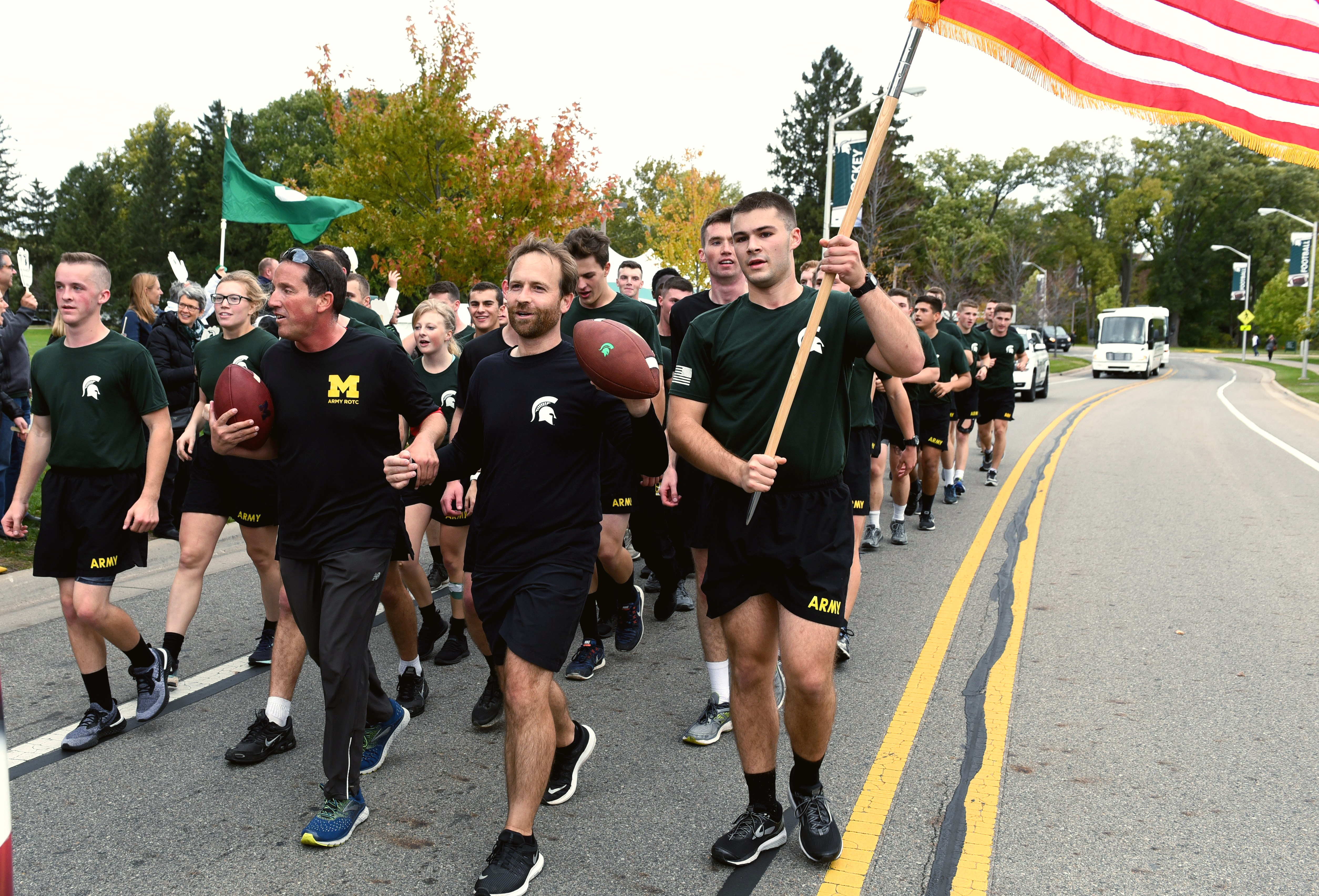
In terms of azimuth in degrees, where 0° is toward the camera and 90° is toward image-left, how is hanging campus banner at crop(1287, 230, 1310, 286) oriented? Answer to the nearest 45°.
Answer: approximately 0°

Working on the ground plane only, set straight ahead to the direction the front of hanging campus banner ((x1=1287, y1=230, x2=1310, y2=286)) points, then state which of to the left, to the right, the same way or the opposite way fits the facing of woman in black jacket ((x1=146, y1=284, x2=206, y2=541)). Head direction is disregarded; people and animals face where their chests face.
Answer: to the left

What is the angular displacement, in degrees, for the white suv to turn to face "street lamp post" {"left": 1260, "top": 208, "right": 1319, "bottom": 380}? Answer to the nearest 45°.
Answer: approximately 135° to its left

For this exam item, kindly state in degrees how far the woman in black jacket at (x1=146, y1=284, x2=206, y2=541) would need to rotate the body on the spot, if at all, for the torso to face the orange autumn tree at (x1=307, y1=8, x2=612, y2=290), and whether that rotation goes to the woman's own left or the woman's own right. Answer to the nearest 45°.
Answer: approximately 90° to the woman's own left

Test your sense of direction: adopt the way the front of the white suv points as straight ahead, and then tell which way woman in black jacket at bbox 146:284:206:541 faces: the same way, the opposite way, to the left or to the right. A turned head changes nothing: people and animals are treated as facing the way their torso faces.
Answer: to the left

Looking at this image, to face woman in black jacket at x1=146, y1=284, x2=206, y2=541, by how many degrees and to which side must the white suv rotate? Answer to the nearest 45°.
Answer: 0° — it already faces them

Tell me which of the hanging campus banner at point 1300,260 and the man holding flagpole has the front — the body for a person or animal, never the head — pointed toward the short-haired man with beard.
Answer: the hanging campus banner

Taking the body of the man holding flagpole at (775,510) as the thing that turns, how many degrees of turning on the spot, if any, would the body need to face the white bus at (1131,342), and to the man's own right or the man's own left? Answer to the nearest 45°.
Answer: approximately 180°

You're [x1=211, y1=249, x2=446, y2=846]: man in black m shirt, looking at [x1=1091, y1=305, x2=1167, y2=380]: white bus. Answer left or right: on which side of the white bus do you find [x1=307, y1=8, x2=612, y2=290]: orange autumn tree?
left

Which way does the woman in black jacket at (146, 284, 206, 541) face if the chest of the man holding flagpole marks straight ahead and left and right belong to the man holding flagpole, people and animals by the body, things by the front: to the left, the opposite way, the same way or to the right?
to the left

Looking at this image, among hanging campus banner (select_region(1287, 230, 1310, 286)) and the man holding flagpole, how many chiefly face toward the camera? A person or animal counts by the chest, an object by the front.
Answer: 2

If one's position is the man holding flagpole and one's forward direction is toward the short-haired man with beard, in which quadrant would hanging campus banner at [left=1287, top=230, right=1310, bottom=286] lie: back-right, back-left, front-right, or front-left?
back-right
